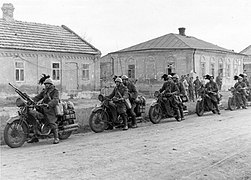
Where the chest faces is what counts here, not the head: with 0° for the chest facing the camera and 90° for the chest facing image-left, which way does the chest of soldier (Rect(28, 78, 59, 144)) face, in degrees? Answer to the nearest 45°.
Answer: approximately 45°

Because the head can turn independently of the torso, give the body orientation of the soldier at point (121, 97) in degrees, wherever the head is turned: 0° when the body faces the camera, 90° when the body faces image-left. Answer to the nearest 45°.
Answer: approximately 45°

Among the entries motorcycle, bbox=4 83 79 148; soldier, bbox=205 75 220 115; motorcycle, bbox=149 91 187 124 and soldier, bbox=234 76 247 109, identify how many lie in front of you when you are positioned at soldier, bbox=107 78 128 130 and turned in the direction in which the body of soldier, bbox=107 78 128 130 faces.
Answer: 1

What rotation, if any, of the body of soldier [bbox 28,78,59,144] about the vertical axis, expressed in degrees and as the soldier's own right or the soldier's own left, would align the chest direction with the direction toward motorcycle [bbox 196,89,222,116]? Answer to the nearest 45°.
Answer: approximately 180°

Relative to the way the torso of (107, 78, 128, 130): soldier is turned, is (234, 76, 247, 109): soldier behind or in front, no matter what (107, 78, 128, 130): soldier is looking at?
behind

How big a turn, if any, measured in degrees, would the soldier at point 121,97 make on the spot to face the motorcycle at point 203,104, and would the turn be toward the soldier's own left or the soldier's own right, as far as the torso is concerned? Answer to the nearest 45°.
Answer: approximately 180°

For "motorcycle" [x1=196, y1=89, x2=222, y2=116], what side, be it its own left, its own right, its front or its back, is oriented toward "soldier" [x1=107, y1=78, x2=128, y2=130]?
front

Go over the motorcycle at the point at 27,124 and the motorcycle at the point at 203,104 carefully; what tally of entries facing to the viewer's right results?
0

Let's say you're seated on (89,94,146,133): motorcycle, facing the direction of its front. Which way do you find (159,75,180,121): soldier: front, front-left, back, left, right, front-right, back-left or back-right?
back

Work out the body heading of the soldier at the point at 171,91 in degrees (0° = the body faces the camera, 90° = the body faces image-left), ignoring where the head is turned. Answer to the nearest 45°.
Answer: approximately 45°

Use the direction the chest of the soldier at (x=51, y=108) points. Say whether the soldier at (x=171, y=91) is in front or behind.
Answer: behind

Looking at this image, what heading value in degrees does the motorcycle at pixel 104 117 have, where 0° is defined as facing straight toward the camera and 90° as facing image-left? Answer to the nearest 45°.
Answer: approximately 45°

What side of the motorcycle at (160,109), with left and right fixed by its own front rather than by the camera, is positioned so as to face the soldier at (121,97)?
front

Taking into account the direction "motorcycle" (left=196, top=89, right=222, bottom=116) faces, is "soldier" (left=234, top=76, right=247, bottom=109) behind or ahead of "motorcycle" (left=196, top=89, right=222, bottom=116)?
behind
